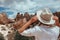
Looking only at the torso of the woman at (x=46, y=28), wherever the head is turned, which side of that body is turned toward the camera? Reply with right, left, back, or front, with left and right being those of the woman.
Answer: back

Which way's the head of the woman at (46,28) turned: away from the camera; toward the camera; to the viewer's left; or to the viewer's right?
away from the camera
